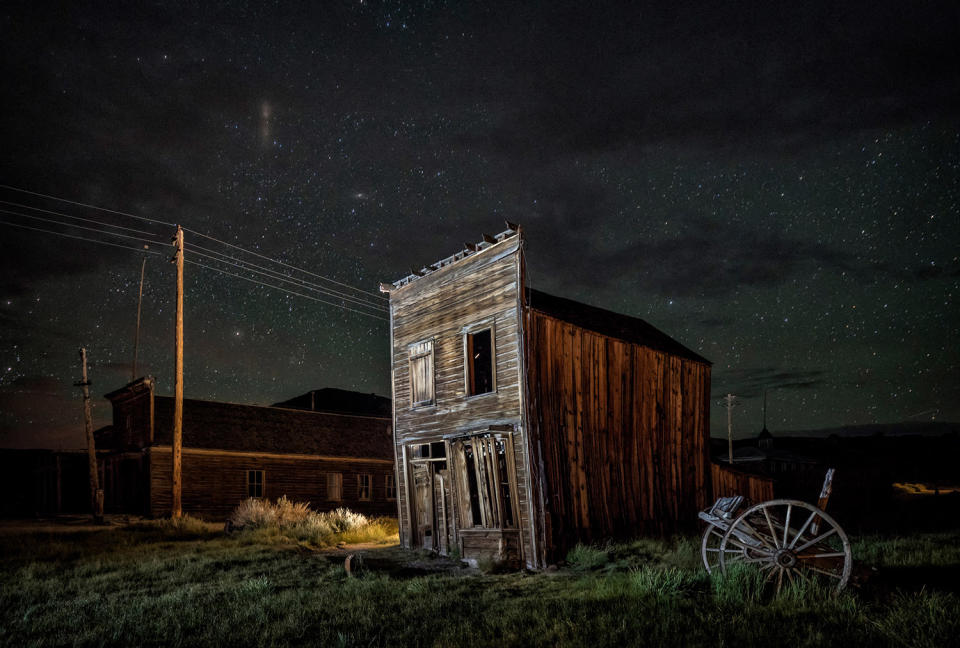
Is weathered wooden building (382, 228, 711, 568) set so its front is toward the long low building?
no

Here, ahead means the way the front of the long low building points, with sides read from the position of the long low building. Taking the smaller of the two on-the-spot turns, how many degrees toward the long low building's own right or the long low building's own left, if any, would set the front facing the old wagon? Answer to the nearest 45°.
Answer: approximately 45° to the long low building's own left

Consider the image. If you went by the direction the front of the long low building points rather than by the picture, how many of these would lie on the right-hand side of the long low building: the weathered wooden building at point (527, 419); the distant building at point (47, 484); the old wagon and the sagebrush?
1

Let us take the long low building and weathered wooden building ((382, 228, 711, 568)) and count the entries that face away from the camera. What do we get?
0

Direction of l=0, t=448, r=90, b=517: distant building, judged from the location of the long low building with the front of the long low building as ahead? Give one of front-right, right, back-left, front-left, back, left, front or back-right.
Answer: right

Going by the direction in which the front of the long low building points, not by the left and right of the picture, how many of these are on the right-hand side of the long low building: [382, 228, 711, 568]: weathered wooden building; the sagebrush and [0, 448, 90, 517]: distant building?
1

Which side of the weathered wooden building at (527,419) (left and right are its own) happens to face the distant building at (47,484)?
right

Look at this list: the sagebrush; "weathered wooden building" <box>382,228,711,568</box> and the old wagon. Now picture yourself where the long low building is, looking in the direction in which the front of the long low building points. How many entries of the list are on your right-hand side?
0

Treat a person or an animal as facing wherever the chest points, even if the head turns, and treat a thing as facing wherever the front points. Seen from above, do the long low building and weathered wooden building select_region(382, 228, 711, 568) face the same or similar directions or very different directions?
same or similar directions

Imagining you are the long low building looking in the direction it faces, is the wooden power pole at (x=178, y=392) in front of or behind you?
in front

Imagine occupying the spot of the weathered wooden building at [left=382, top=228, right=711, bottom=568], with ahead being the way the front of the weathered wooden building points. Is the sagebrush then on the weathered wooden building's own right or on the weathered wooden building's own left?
on the weathered wooden building's own right

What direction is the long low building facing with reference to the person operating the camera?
facing the viewer and to the left of the viewer

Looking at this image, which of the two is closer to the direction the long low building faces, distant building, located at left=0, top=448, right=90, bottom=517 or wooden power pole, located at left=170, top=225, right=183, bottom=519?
the wooden power pole
